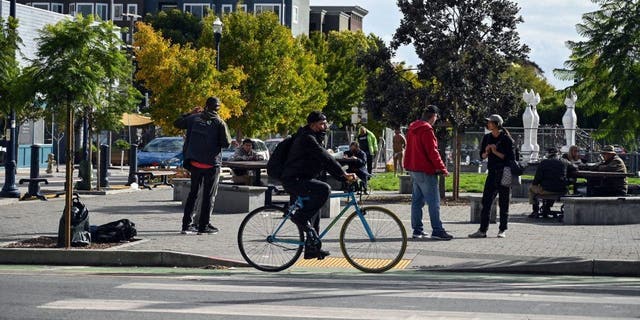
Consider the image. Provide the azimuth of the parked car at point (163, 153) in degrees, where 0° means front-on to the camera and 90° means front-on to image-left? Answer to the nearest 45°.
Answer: approximately 90°

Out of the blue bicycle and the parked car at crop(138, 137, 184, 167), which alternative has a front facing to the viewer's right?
the blue bicycle

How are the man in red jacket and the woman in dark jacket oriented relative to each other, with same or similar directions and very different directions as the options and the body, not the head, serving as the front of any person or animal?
very different directions

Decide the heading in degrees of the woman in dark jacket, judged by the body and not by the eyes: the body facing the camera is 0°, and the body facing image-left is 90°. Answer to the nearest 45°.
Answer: approximately 45°

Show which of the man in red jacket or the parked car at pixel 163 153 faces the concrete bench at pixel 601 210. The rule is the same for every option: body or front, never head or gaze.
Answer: the man in red jacket

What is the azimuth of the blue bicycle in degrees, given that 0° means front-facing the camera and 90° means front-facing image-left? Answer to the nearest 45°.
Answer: approximately 270°

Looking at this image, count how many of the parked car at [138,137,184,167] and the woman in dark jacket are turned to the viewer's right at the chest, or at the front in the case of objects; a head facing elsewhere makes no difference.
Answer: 0

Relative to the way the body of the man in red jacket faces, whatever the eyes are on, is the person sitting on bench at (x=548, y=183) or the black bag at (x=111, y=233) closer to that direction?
the person sitting on bench

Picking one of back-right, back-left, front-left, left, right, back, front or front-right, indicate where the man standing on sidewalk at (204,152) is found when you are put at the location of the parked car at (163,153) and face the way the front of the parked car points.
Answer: left

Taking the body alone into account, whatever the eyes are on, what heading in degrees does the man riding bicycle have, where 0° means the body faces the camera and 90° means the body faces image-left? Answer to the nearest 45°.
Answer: approximately 270°
